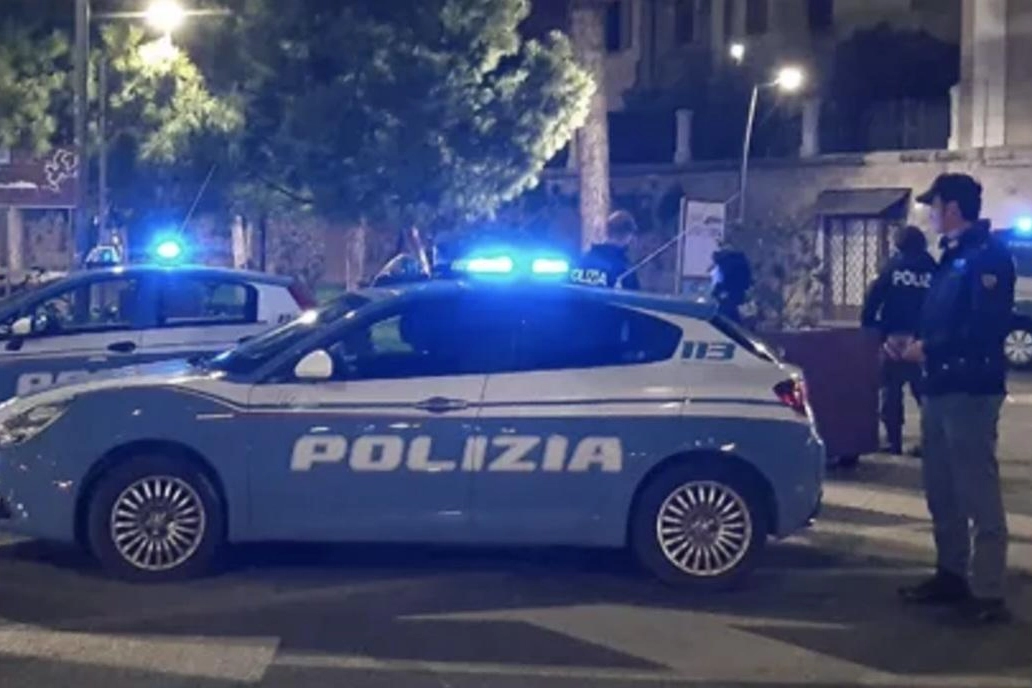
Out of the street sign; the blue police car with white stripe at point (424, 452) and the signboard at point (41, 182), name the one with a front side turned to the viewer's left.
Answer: the blue police car with white stripe

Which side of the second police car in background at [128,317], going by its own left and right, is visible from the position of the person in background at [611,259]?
back

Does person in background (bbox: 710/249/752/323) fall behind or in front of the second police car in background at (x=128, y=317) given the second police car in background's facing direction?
behind

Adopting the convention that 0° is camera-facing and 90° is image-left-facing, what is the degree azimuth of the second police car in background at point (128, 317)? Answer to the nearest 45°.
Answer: approximately 90°

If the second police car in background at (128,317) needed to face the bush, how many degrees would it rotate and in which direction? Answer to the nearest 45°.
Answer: approximately 135° to its right

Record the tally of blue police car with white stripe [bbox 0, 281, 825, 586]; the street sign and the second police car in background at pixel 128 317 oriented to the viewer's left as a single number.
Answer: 2

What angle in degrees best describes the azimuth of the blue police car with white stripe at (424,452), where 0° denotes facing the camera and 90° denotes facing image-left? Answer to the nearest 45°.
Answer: approximately 90°
